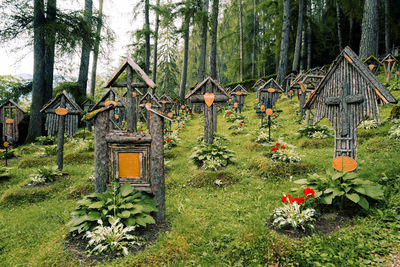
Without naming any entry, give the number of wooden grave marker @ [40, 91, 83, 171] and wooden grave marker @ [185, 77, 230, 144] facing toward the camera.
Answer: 2

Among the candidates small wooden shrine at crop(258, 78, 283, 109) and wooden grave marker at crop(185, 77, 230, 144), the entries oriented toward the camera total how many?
2

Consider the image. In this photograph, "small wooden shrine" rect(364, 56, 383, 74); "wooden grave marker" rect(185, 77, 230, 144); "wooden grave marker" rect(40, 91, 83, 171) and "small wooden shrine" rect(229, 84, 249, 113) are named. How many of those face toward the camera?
4

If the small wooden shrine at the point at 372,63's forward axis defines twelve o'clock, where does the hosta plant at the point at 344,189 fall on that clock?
The hosta plant is roughly at 12 o'clock from the small wooden shrine.

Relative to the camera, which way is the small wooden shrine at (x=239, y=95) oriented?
toward the camera

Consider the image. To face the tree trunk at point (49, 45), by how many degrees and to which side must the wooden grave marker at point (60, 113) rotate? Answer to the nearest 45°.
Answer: approximately 180°

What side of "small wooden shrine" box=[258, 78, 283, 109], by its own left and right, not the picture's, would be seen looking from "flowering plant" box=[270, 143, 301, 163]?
front

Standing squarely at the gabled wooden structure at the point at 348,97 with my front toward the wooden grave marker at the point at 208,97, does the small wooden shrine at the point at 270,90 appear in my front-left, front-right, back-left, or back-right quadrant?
front-right

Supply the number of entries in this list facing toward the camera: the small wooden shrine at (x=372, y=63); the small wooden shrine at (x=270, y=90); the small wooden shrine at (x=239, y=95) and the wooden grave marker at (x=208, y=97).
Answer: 4

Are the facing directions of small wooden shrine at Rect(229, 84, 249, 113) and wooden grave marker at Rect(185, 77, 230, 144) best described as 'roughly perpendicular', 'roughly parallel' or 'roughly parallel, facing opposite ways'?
roughly parallel

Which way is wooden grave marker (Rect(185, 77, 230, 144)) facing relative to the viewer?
toward the camera

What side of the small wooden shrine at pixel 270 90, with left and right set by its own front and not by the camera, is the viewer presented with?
front

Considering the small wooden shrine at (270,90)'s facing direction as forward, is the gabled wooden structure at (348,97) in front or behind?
in front
